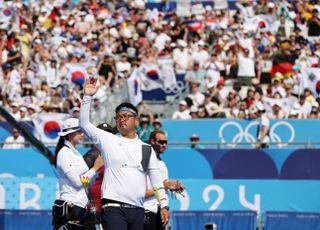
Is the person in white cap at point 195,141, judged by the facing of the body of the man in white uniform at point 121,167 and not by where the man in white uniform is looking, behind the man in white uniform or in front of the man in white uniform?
behind

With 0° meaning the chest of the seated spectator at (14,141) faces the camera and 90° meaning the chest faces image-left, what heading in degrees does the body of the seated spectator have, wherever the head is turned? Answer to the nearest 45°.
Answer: approximately 0°

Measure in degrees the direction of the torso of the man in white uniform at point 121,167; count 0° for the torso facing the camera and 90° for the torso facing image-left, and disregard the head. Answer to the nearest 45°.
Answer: approximately 0°

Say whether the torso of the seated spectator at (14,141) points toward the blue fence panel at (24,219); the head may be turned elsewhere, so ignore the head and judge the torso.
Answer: yes

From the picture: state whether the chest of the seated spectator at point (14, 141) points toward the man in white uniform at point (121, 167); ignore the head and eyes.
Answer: yes

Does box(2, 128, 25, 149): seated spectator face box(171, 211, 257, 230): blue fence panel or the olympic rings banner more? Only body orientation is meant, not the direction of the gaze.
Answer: the blue fence panel

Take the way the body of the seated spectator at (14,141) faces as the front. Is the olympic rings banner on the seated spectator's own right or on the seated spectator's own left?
on the seated spectator's own left

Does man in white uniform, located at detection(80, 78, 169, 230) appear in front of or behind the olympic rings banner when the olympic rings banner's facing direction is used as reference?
in front

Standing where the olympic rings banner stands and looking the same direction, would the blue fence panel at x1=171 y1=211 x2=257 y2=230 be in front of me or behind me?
in front

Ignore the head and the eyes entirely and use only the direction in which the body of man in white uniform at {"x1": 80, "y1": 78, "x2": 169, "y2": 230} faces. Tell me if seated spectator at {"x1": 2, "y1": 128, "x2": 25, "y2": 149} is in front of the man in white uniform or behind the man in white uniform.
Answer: behind

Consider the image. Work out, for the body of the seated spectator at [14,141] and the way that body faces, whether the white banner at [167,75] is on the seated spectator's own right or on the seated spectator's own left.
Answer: on the seated spectator's own left
